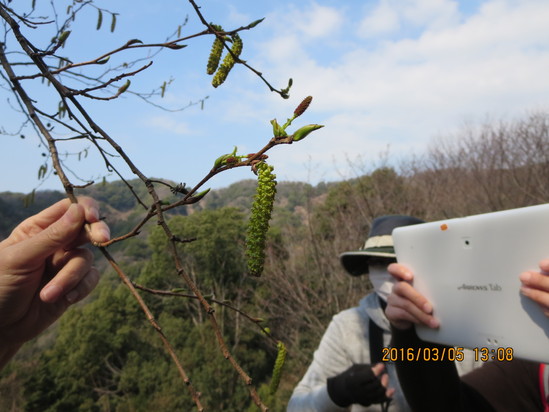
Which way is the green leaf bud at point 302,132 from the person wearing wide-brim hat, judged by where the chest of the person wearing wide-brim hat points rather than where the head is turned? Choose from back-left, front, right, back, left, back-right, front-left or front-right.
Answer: front-right

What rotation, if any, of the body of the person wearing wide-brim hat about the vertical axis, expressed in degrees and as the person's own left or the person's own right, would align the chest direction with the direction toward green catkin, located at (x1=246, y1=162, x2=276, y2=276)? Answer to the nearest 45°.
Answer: approximately 45° to the person's own right

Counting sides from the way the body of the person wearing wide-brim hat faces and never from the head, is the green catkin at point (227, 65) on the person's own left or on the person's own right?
on the person's own right

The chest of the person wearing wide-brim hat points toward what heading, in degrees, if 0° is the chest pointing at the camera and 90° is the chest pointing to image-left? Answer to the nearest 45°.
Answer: approximately 315°
